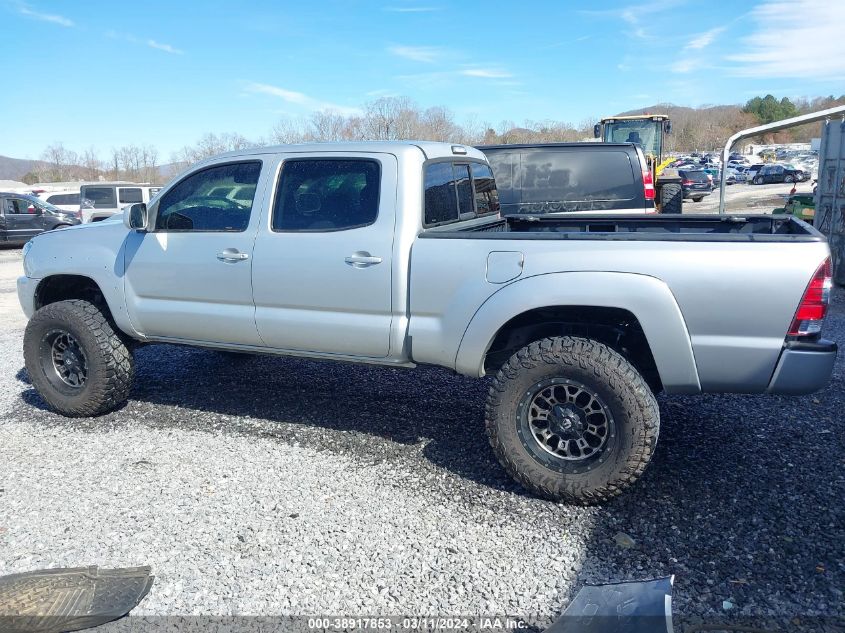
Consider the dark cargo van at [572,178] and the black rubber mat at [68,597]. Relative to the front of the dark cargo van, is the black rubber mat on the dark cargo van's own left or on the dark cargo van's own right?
on the dark cargo van's own left

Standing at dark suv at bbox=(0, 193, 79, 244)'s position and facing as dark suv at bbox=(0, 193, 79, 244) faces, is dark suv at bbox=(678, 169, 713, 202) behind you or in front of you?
in front

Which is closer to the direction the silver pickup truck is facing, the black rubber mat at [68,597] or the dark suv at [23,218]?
the dark suv

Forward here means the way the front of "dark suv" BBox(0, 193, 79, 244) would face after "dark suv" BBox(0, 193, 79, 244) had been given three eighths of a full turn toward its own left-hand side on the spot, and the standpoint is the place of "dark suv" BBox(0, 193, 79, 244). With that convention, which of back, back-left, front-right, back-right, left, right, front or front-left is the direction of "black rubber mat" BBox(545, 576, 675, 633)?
back-left

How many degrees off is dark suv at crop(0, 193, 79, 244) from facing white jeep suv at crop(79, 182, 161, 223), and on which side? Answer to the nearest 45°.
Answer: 0° — it already faces it

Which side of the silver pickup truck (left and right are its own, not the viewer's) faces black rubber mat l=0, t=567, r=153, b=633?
left

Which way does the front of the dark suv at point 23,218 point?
to the viewer's right

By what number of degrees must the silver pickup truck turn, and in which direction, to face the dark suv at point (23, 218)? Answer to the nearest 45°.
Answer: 0° — it already faces it

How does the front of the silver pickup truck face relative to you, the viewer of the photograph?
facing away from the viewer and to the left of the viewer

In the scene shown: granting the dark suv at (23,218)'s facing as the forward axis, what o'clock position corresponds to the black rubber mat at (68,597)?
The black rubber mat is roughly at 3 o'clock from the dark suv.

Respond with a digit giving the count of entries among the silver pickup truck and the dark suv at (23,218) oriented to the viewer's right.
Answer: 1
